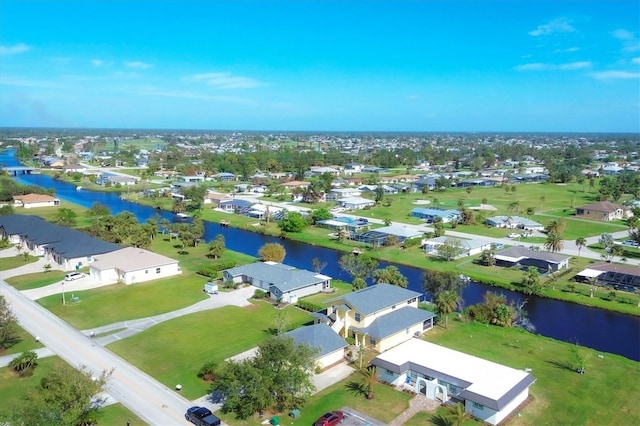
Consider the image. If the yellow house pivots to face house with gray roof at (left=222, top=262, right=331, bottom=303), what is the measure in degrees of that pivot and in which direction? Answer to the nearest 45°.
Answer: approximately 90° to its right

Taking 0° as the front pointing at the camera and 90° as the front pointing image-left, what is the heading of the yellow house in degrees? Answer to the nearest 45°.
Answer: approximately 45°

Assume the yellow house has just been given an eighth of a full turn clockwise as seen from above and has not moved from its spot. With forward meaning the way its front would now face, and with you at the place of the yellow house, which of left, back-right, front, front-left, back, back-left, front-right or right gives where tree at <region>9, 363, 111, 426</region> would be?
front-left

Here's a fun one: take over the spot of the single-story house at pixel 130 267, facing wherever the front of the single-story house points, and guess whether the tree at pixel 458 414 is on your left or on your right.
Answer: on your left

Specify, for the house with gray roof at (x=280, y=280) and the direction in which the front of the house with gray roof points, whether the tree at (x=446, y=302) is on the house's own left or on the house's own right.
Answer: on the house's own left

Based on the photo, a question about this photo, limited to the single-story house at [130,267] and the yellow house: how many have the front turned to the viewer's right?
0

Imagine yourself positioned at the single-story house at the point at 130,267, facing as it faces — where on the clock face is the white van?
The white van is roughly at 2 o'clock from the single-story house.

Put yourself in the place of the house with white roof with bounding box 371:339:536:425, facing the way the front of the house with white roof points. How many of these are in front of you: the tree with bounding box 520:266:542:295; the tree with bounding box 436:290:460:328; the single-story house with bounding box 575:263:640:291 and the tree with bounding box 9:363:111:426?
1

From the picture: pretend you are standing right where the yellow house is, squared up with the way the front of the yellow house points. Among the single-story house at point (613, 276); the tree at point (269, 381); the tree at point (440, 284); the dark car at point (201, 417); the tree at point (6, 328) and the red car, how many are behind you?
2

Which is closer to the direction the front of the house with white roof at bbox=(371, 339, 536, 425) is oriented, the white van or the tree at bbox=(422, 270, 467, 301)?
the white van

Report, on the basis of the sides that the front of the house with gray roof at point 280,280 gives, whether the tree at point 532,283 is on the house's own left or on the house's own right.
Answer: on the house's own left

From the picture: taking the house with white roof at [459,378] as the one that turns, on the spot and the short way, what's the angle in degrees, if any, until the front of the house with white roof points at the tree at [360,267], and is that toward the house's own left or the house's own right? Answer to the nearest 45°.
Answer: approximately 90° to the house's own right

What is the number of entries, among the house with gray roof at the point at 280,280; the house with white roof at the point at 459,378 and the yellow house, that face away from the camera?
0

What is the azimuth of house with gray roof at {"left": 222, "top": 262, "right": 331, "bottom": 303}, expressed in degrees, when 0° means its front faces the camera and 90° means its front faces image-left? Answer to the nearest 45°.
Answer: approximately 45°

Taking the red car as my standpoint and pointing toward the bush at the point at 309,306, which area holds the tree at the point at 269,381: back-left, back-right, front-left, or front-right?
front-left

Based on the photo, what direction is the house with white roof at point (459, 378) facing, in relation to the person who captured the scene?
facing the viewer and to the left of the viewer
